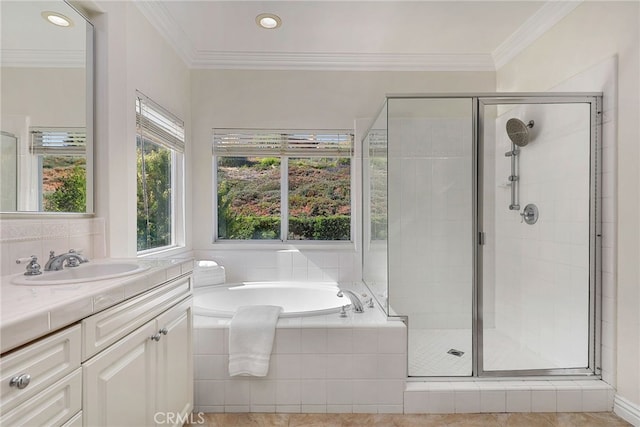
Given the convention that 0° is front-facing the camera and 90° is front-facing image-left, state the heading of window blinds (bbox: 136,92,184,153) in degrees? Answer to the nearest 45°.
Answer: approximately 315°

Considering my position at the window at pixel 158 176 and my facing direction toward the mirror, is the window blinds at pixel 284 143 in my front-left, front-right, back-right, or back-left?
back-left

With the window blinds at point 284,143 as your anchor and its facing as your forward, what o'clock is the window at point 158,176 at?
The window is roughly at 2 o'clock from the window blinds.

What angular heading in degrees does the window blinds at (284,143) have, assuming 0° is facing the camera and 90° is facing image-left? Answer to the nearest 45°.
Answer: approximately 0°

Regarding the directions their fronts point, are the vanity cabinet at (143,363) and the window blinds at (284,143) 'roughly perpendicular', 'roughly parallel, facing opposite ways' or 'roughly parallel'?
roughly perpendicular

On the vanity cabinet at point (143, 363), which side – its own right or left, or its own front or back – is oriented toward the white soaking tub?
left
